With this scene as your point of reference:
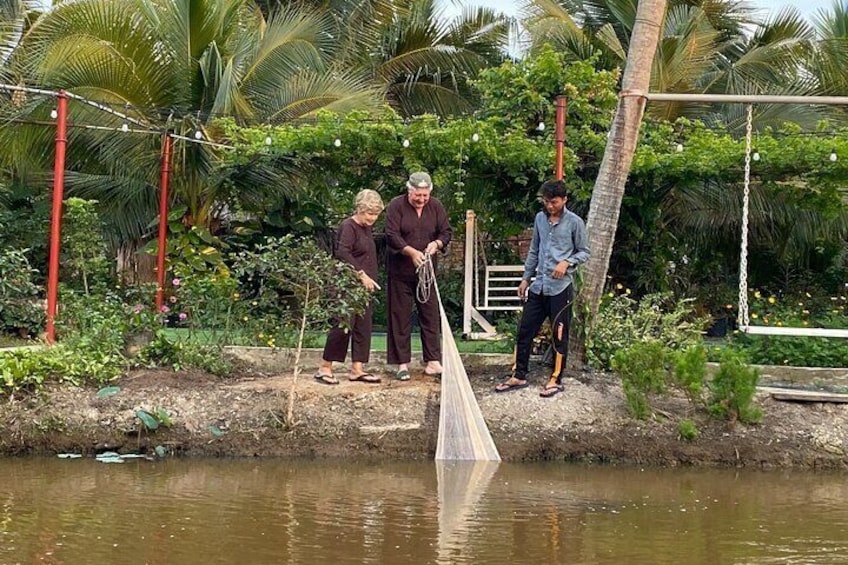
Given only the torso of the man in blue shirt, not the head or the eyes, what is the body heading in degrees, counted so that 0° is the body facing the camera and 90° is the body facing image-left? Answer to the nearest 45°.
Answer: approximately 45°

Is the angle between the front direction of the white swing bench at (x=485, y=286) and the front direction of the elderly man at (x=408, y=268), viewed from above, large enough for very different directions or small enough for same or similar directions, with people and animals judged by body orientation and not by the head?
same or similar directions

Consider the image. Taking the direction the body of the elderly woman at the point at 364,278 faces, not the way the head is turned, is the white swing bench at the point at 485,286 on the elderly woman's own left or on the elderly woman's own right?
on the elderly woman's own left

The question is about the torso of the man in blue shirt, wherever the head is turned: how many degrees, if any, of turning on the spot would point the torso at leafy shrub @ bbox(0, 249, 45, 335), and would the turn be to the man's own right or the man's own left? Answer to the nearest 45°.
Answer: approximately 45° to the man's own right

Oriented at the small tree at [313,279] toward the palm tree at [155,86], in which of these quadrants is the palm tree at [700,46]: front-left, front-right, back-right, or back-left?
front-right

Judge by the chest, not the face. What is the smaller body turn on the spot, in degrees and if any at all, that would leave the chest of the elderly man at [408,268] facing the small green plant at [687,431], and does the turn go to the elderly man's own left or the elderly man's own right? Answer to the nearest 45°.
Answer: approximately 90° to the elderly man's own left

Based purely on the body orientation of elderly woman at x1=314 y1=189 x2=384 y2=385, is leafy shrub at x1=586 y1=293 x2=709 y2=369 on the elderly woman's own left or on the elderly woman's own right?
on the elderly woman's own left

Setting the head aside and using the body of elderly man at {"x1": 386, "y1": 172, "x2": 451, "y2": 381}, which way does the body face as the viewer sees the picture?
toward the camera

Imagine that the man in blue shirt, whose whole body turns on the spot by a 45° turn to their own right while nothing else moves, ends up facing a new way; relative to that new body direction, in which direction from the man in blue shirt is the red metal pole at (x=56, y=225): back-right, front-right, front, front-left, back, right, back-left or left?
front

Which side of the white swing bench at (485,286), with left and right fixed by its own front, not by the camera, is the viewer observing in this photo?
front
